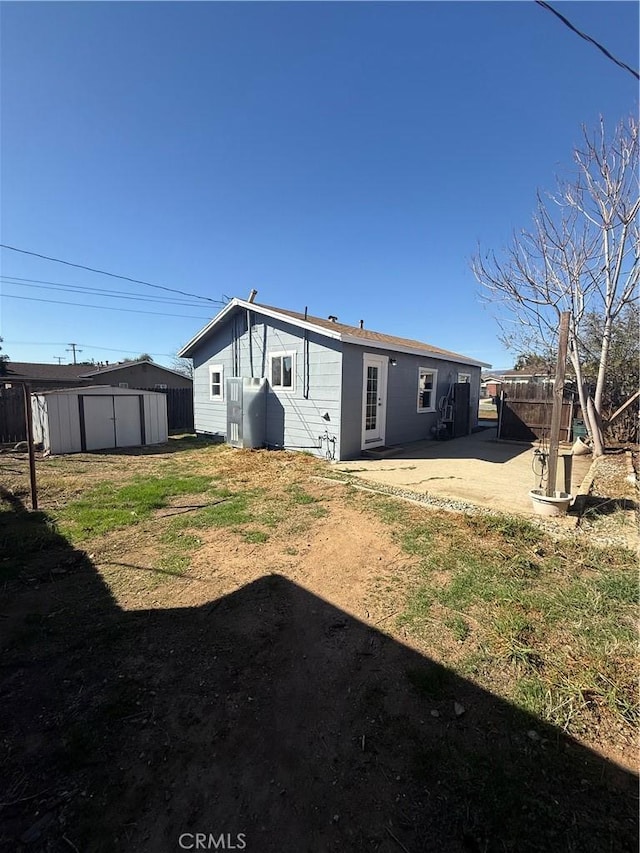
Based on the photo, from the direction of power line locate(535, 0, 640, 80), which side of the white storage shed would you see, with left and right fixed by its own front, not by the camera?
front

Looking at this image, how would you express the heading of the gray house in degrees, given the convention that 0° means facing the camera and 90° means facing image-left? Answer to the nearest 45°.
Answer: approximately 315°

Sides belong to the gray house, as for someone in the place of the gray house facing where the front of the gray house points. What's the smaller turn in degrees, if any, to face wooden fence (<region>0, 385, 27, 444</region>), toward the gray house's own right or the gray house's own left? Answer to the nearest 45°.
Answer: approximately 135° to the gray house's own right

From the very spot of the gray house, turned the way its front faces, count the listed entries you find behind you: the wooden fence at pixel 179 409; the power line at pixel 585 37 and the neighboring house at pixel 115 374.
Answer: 2

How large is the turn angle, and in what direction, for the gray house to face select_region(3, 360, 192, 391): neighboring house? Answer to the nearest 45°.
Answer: approximately 180°

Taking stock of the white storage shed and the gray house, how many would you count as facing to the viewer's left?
0

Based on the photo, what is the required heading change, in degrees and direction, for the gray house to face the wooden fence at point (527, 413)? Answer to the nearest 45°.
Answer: approximately 45° to its left

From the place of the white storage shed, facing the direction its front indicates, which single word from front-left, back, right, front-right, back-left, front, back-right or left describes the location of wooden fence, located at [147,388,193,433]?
back-left

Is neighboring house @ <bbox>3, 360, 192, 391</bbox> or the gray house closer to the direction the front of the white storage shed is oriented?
the gray house

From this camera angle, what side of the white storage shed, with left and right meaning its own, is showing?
front
